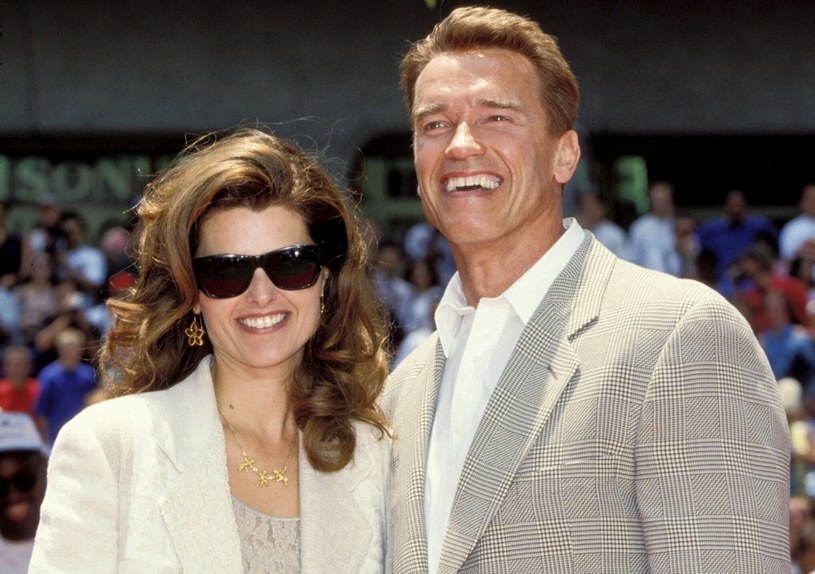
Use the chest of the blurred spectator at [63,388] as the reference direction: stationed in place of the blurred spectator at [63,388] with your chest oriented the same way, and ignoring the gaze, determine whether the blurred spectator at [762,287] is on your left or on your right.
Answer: on your left

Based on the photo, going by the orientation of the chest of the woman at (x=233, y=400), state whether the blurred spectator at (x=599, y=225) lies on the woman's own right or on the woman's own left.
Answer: on the woman's own left

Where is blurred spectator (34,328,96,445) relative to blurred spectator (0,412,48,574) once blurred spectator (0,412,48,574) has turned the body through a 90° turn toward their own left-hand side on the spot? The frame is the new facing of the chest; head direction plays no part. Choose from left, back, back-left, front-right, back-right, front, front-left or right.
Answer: left

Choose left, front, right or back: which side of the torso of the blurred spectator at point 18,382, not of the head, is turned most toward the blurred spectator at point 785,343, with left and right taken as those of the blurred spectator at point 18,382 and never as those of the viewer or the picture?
left

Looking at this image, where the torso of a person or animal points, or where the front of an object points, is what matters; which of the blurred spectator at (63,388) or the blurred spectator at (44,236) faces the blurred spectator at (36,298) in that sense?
the blurred spectator at (44,236)

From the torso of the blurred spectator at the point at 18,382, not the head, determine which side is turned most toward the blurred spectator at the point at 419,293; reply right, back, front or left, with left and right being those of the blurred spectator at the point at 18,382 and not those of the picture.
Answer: left

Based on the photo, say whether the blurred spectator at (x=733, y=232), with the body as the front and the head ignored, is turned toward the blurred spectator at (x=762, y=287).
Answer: yes

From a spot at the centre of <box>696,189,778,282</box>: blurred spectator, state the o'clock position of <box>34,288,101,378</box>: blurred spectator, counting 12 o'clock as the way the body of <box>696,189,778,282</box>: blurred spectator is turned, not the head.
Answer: <box>34,288,101,378</box>: blurred spectator is roughly at 2 o'clock from <box>696,189,778,282</box>: blurred spectator.

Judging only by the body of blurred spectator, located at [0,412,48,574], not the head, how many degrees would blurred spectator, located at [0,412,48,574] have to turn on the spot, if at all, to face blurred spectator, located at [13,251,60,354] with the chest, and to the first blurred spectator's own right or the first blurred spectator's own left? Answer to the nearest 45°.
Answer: approximately 180°
